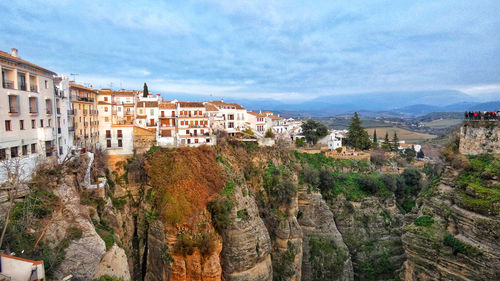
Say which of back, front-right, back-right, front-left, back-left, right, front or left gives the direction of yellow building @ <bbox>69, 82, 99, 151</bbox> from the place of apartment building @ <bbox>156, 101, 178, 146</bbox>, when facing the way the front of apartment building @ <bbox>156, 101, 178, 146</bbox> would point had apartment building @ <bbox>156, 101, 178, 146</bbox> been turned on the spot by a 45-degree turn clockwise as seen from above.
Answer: front

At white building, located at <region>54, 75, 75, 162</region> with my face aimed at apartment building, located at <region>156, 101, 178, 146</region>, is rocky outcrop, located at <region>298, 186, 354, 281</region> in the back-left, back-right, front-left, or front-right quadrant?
front-right

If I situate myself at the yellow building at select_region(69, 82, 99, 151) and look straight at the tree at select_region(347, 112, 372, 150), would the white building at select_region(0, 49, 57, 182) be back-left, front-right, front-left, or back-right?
back-right

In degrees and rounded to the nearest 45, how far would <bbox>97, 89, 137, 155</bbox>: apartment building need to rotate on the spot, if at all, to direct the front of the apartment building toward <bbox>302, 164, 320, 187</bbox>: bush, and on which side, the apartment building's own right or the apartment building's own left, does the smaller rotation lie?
approximately 90° to the apartment building's own left

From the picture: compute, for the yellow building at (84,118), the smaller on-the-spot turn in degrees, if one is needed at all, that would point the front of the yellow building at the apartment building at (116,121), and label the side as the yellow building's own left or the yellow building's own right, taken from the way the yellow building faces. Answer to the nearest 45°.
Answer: approximately 90° to the yellow building's own left

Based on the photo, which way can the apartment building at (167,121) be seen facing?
toward the camera

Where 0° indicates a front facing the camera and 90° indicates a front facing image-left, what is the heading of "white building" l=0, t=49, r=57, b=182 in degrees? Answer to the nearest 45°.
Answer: approximately 315°

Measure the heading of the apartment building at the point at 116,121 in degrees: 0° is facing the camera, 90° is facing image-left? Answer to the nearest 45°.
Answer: approximately 0°

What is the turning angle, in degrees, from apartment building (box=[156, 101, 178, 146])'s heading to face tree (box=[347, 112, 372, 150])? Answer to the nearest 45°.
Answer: approximately 90° to its left

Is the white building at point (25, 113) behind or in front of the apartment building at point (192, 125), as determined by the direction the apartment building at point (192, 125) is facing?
in front

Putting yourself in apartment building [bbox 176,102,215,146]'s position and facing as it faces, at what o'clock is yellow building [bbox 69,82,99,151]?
The yellow building is roughly at 2 o'clock from the apartment building.

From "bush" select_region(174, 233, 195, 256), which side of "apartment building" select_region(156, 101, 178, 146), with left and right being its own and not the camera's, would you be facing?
front

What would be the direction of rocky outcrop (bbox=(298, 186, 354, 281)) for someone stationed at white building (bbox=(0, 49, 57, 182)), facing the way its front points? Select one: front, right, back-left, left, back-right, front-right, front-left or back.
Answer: front-left

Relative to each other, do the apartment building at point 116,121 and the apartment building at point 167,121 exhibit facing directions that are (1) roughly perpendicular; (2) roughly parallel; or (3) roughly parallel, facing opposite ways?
roughly parallel

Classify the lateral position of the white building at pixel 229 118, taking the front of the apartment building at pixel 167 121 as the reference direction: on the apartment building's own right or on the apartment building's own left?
on the apartment building's own left

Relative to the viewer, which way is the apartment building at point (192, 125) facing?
toward the camera
